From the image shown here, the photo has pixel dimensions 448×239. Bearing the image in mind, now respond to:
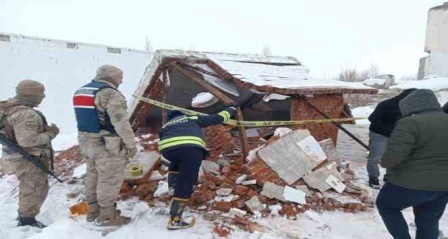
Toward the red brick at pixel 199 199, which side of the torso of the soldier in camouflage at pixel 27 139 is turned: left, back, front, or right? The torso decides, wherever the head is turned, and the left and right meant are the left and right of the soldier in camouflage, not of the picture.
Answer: front

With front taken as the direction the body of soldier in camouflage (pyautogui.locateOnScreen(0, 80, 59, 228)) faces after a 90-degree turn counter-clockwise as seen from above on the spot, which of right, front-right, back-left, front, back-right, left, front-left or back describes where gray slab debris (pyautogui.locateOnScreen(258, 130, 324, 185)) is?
right

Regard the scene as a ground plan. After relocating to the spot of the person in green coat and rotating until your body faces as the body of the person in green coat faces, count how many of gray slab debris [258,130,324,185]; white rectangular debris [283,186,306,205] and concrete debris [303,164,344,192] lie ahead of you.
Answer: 3

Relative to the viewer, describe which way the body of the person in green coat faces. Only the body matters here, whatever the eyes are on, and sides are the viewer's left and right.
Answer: facing away from the viewer and to the left of the viewer

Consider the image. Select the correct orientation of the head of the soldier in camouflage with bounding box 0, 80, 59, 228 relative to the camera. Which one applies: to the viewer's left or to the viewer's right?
to the viewer's right

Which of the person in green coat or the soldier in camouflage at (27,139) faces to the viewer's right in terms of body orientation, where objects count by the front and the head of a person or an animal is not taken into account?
the soldier in camouflage

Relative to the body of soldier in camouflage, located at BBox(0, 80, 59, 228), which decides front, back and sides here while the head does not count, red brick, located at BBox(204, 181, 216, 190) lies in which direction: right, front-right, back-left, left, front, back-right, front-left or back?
front

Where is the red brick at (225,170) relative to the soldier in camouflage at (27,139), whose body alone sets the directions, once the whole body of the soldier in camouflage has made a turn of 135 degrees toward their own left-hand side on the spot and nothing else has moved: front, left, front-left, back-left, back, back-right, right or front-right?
back-right

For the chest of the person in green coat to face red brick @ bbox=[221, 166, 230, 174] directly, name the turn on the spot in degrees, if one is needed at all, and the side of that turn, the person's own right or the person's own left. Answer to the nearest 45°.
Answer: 0° — they already face it

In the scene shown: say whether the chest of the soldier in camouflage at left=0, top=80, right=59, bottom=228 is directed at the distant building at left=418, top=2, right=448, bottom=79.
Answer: yes

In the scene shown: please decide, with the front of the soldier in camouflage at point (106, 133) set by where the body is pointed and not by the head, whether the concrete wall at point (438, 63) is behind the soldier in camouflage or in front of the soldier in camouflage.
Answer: in front

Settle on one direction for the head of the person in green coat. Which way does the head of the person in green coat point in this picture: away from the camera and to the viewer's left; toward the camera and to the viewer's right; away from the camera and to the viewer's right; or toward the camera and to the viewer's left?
away from the camera and to the viewer's left

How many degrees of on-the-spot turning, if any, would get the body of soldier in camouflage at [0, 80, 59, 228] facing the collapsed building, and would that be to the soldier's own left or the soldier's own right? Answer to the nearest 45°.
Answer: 0° — they already face it

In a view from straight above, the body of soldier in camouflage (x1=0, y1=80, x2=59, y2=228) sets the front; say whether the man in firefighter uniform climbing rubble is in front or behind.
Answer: in front

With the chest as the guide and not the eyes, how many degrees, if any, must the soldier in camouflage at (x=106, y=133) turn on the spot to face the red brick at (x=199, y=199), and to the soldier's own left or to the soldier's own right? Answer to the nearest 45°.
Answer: approximately 45° to the soldier's own right

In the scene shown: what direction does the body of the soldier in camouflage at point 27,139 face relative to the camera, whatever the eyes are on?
to the viewer's right

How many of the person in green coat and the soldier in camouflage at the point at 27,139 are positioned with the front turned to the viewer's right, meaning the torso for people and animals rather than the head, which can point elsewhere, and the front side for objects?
1

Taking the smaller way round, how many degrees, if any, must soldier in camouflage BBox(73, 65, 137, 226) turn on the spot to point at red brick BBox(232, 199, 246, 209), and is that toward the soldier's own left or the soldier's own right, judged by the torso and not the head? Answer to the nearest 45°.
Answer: approximately 45° to the soldier's own right

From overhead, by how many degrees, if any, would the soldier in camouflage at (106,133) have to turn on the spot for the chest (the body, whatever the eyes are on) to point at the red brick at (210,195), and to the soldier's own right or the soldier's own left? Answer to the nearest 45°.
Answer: approximately 45° to the soldier's own right
